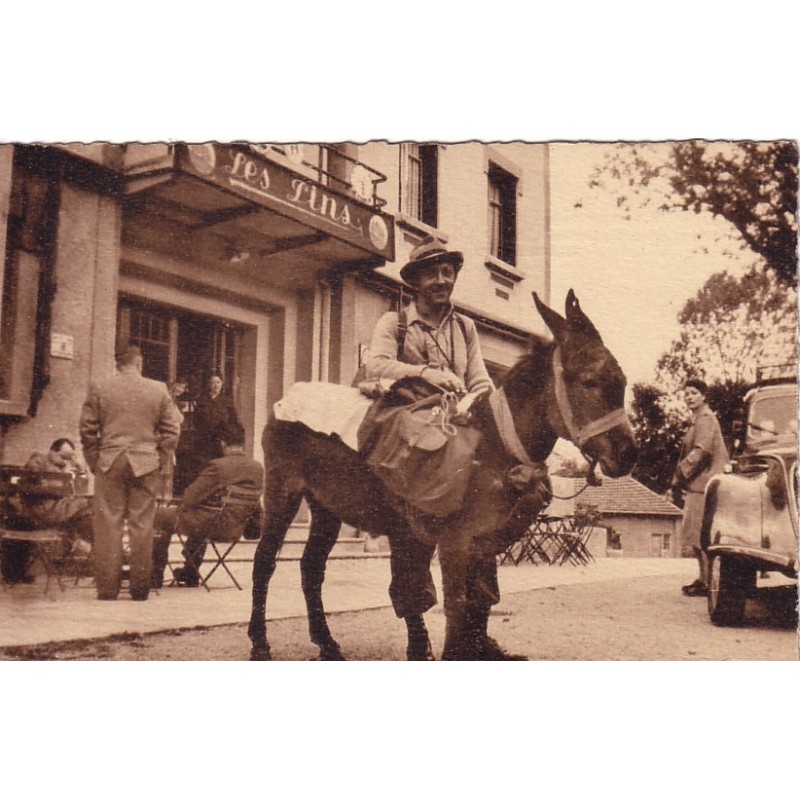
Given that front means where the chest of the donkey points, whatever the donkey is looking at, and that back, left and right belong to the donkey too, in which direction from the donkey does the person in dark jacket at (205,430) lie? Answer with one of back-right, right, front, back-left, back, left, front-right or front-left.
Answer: back

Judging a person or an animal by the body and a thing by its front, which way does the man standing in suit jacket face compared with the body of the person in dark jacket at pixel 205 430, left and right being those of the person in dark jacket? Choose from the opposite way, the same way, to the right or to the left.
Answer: the opposite way

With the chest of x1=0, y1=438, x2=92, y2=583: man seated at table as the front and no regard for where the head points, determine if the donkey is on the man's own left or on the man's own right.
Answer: on the man's own left

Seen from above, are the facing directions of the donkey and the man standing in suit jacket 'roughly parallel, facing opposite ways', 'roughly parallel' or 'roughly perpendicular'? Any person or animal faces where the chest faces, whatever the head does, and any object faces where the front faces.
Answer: roughly perpendicular

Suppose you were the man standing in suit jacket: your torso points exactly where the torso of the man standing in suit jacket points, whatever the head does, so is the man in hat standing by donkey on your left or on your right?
on your right

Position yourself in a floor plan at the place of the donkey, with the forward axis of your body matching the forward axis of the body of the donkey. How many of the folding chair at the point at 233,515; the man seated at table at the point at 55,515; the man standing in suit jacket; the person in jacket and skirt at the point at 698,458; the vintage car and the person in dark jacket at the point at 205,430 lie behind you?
4

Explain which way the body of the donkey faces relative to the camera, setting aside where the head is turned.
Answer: to the viewer's right

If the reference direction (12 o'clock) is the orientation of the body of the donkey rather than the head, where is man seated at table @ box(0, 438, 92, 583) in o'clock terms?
The man seated at table is roughly at 6 o'clock from the donkey.

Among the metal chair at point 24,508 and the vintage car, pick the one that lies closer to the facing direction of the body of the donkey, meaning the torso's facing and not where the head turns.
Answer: the vintage car
